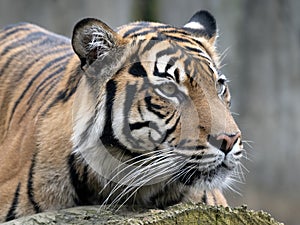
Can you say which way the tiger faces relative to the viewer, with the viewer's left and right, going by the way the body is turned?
facing the viewer and to the right of the viewer
